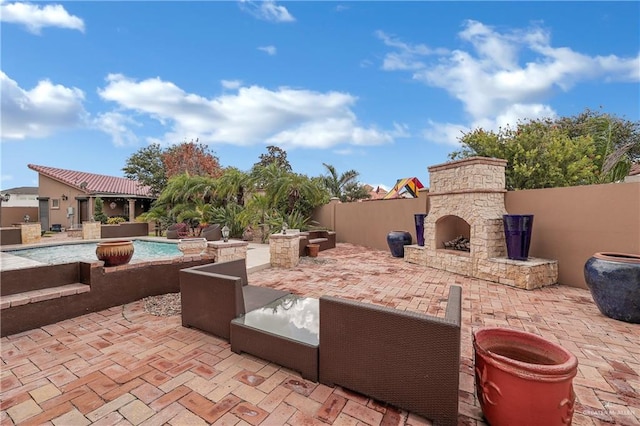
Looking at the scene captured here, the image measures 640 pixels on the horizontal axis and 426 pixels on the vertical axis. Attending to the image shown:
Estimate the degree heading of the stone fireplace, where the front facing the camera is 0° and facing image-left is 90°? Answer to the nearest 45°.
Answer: approximately 45°

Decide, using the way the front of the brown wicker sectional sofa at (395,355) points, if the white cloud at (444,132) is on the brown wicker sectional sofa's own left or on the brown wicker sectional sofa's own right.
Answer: on the brown wicker sectional sofa's own right

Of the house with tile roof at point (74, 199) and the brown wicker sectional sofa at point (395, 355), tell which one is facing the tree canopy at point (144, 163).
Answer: the brown wicker sectional sofa

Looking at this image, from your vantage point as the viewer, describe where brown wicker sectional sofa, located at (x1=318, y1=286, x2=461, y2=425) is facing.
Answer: facing away from the viewer and to the left of the viewer

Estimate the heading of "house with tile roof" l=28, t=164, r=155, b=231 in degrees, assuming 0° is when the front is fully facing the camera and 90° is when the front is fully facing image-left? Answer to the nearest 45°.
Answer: approximately 315°
